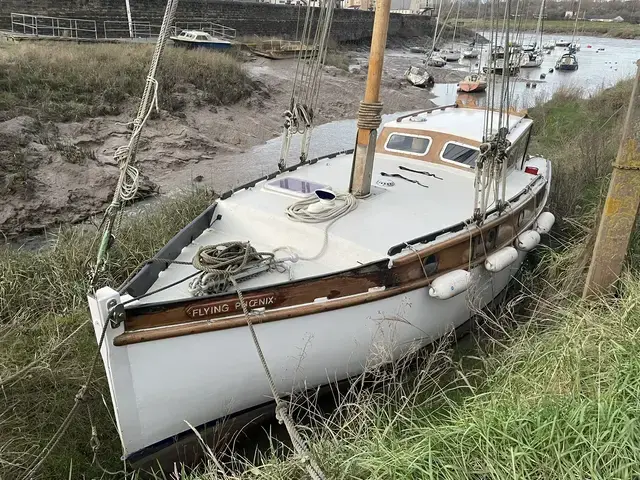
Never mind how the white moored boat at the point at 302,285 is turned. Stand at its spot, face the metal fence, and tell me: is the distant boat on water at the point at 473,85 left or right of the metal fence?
right

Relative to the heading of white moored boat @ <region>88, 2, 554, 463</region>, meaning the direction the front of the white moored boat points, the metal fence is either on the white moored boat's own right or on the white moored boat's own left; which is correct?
on the white moored boat's own right

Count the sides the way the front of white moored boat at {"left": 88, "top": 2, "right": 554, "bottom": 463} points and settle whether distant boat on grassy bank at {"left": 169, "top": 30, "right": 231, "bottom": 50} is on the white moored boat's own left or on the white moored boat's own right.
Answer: on the white moored boat's own right

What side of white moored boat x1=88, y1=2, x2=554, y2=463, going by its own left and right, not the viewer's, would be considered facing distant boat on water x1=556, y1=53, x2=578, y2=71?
back

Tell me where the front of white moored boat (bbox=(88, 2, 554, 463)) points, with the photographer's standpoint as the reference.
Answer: facing the viewer and to the left of the viewer

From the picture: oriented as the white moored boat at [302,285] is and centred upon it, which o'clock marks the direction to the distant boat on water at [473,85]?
The distant boat on water is roughly at 5 o'clock from the white moored boat.

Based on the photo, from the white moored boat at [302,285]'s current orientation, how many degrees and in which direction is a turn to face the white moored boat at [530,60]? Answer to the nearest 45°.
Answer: approximately 135° to its right

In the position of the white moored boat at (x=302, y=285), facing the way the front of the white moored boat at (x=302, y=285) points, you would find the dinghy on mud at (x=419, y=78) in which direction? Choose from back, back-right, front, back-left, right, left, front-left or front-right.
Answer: back-right

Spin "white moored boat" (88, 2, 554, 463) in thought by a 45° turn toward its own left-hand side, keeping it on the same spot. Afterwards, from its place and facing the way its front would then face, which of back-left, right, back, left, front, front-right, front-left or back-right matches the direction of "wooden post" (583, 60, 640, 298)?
left
